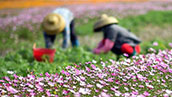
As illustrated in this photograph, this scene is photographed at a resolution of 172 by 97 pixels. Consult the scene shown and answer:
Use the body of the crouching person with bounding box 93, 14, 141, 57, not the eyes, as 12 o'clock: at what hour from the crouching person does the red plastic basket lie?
The red plastic basket is roughly at 12 o'clock from the crouching person.

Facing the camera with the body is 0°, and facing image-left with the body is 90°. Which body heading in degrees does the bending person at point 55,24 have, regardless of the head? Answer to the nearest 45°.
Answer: approximately 45°

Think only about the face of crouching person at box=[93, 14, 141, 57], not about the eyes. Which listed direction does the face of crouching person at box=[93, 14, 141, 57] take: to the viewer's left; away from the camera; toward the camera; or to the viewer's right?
to the viewer's left

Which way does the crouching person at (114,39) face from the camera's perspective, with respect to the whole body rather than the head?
to the viewer's left

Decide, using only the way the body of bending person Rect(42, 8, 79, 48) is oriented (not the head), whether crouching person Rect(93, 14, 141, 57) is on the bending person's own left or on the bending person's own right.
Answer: on the bending person's own left
